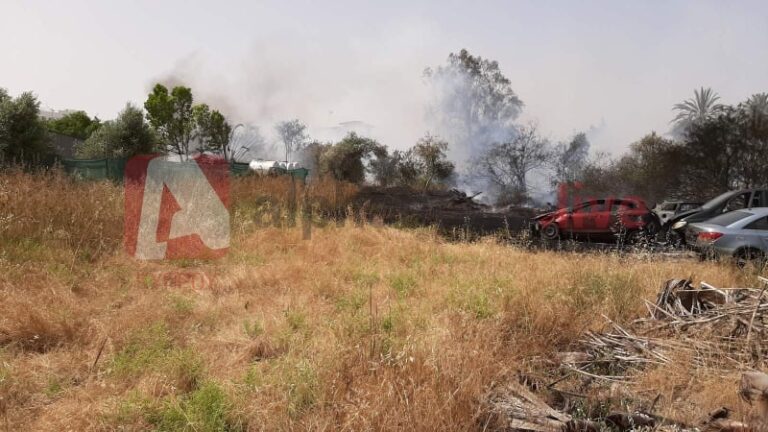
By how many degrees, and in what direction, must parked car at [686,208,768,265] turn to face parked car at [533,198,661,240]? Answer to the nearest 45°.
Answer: approximately 90° to its left

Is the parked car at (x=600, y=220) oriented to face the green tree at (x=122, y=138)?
yes

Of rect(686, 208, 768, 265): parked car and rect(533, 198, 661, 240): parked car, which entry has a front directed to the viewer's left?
rect(533, 198, 661, 240): parked car

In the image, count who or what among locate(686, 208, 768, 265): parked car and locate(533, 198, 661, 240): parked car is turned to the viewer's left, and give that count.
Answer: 1

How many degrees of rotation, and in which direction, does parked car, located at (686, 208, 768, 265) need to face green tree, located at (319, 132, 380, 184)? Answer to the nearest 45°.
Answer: approximately 90° to its left

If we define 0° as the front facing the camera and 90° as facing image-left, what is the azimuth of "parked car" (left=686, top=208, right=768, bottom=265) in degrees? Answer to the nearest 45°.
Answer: approximately 225°

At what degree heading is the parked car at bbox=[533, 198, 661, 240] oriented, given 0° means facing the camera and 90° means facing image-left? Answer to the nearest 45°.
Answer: approximately 90°

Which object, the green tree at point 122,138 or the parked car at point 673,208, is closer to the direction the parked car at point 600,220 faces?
the green tree

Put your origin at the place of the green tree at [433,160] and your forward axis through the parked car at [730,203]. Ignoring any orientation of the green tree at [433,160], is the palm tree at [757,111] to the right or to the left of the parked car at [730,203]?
left

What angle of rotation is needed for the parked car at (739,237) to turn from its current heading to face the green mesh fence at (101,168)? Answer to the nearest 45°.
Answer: approximately 135° to its left

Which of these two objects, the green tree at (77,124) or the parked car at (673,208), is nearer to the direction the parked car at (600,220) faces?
the green tree

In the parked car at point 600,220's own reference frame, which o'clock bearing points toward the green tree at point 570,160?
The green tree is roughly at 3 o'clock from the parked car.

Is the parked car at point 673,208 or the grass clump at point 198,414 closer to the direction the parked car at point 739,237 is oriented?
the parked car

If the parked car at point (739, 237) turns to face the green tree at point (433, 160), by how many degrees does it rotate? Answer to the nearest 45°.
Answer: approximately 90° to its left

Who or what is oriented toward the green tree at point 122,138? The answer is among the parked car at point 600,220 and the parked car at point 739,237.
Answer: the parked car at point 600,220

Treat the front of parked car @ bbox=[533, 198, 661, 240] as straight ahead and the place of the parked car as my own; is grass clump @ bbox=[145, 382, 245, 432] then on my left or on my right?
on my left
